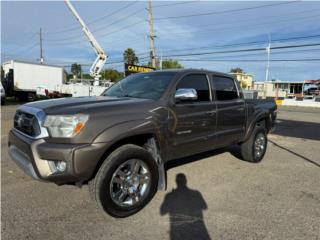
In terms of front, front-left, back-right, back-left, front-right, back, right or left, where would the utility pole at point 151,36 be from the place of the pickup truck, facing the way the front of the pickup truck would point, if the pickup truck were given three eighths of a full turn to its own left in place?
left

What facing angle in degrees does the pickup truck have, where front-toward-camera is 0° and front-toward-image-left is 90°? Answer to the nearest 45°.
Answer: approximately 45°
